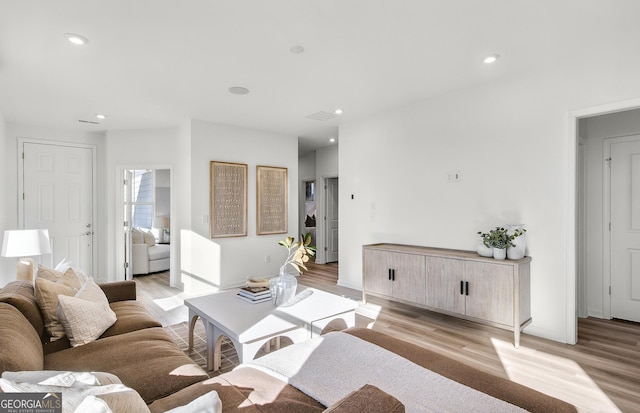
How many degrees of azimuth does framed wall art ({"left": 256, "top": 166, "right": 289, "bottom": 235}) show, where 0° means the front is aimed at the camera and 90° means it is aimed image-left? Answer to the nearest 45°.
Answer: approximately 315°

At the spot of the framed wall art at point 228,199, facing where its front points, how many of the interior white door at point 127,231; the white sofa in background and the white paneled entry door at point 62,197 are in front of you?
0

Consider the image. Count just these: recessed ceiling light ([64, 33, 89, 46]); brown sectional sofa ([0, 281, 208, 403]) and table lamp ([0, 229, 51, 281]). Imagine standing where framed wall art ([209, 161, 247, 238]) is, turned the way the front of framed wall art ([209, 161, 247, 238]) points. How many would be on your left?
0

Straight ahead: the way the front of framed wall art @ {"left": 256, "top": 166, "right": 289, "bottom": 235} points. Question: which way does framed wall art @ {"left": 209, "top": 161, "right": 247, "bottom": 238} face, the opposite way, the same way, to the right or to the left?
the same way

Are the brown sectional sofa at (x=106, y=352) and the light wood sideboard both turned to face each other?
yes

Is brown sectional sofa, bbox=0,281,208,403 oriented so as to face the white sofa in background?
no

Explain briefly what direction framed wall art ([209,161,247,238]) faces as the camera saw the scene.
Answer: facing the viewer and to the right of the viewer

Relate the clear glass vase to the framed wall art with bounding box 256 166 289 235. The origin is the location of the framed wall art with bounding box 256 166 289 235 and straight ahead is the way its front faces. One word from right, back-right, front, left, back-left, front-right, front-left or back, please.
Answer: front-right

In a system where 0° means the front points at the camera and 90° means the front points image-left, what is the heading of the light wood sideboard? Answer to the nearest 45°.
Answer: approximately 45°

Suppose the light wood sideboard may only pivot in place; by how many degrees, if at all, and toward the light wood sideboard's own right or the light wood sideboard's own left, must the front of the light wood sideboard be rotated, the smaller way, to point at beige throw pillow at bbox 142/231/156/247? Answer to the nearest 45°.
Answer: approximately 45° to the light wood sideboard's own right

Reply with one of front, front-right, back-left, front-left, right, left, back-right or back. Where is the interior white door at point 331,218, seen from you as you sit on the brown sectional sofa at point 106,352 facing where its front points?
front-left

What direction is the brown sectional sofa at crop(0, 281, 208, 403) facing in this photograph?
to the viewer's right

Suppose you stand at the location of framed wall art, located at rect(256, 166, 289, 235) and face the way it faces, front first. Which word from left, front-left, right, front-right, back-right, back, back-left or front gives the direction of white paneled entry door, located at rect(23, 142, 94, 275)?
back-right

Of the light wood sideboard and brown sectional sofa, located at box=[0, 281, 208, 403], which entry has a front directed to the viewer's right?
the brown sectional sofa

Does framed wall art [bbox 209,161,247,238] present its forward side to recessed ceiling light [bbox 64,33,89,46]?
no

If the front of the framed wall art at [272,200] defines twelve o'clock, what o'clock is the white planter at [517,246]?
The white planter is roughly at 12 o'clock from the framed wall art.

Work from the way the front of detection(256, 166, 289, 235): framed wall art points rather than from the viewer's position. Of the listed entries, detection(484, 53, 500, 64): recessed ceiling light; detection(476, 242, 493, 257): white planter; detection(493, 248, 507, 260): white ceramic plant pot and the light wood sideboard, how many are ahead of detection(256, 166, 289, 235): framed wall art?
4

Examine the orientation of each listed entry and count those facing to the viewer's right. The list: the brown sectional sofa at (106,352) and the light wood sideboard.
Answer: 1
